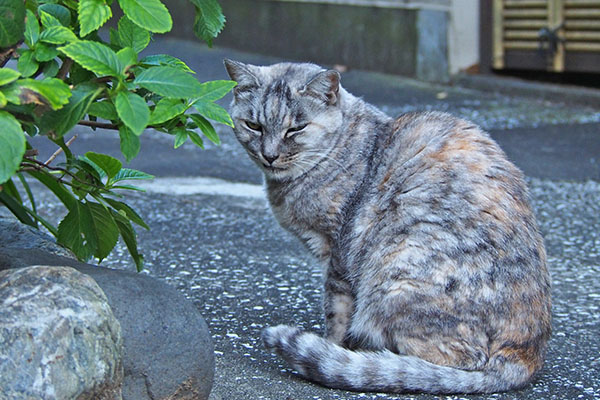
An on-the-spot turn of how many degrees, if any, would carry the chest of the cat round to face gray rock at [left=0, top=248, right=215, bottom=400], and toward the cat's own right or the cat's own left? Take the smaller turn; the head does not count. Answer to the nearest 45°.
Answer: approximately 45° to the cat's own left

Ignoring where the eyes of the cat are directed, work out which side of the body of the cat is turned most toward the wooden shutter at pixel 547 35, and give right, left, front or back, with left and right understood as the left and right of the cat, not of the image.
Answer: right

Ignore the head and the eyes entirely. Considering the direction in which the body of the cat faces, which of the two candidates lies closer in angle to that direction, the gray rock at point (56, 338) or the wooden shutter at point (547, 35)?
the gray rock

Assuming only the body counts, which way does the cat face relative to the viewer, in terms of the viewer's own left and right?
facing to the left of the viewer

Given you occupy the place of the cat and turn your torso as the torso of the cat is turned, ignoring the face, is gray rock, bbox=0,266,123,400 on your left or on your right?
on your left
